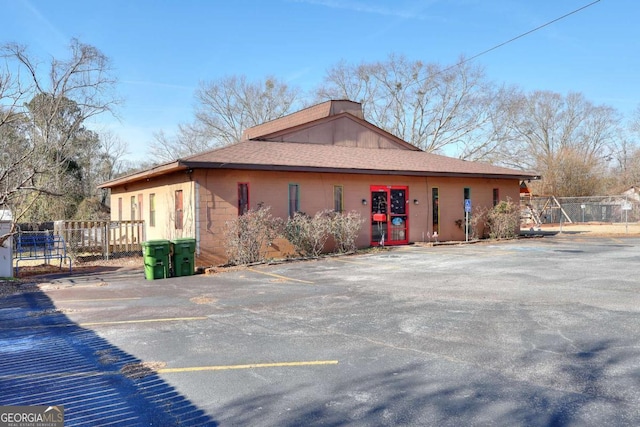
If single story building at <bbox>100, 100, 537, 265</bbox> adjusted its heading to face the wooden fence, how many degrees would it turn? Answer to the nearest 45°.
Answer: approximately 135° to its right

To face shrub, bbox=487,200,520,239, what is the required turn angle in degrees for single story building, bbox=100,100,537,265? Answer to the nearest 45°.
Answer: approximately 45° to its left

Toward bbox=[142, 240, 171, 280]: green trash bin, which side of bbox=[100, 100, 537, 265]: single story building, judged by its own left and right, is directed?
right

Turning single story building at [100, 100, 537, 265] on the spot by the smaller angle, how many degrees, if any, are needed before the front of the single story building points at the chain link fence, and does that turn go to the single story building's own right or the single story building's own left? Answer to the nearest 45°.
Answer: approximately 90° to the single story building's own left

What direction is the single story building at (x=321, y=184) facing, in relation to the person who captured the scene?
facing the viewer and to the right of the viewer

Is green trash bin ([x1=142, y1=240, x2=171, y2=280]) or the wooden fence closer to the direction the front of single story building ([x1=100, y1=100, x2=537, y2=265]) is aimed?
the green trash bin
